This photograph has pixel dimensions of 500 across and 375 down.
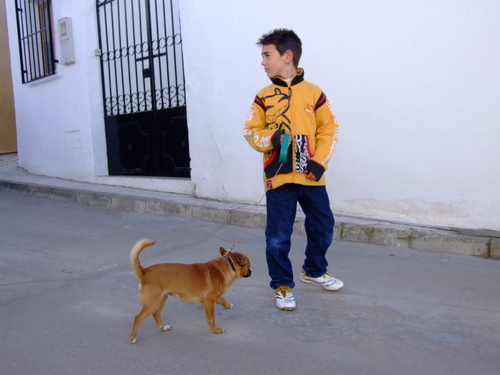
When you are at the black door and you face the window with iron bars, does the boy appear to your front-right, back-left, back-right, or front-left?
back-left

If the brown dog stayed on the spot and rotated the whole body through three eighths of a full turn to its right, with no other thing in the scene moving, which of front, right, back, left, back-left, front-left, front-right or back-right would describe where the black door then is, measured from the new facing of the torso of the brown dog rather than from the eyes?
back-right

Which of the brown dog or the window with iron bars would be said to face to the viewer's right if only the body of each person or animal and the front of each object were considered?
the brown dog

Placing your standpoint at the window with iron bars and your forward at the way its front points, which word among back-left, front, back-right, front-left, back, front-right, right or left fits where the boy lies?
front-left

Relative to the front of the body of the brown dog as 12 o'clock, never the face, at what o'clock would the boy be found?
The boy is roughly at 11 o'clock from the brown dog.

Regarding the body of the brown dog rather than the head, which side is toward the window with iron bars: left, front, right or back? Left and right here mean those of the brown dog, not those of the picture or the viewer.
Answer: left

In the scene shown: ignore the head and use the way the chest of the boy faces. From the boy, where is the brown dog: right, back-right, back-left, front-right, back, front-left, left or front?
front-right

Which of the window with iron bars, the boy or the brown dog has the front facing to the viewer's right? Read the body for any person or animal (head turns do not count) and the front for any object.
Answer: the brown dog

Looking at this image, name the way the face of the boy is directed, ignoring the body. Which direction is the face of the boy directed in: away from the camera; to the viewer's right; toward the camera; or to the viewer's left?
to the viewer's left

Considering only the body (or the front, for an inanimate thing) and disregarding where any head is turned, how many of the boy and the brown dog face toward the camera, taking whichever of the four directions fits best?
1

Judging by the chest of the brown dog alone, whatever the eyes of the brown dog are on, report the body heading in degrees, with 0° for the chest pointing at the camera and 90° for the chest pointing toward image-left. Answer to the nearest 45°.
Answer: approximately 270°

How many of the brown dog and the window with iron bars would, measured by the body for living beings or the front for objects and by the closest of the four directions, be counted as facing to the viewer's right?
1

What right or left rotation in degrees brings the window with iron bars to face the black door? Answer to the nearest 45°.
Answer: approximately 90° to its left

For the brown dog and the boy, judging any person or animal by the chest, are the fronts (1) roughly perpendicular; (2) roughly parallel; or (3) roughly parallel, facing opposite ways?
roughly perpendicular

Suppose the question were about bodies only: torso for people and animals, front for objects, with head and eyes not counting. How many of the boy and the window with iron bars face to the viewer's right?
0
